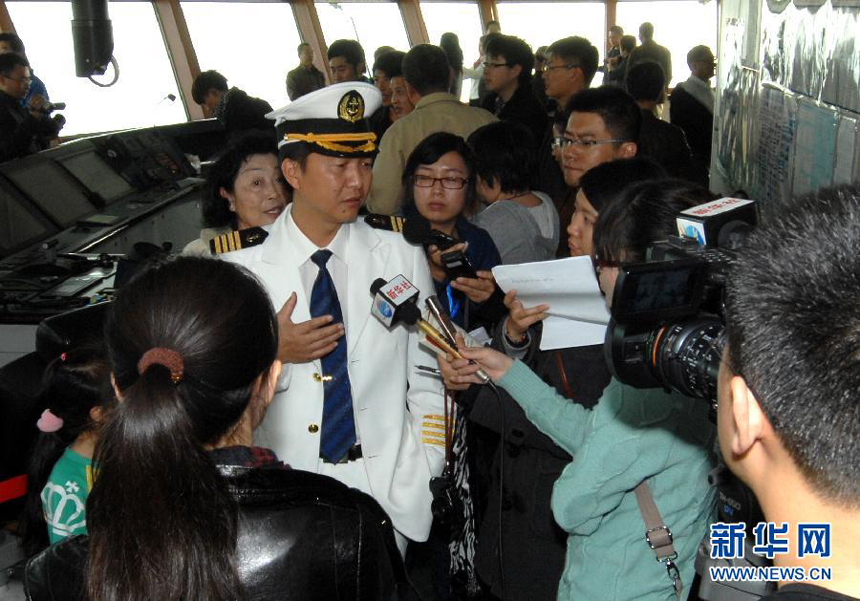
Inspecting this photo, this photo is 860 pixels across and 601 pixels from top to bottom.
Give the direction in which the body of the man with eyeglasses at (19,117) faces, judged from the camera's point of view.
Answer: to the viewer's right

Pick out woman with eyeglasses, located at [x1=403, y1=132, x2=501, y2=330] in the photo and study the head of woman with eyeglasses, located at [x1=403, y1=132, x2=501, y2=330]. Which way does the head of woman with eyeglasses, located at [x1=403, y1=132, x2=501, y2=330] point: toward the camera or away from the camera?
toward the camera

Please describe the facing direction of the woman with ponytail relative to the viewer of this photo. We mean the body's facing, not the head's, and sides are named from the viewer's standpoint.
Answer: facing away from the viewer and to the right of the viewer

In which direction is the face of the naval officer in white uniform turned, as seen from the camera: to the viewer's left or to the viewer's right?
to the viewer's right

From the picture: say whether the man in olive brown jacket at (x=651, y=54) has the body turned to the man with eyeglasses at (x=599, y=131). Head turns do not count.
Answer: no

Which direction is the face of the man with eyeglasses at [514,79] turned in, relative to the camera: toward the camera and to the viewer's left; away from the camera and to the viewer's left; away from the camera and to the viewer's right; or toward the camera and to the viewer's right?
toward the camera and to the viewer's left

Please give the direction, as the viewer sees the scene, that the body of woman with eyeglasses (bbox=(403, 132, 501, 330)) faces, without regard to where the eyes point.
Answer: toward the camera

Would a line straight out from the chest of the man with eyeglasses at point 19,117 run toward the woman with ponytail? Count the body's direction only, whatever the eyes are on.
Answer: no

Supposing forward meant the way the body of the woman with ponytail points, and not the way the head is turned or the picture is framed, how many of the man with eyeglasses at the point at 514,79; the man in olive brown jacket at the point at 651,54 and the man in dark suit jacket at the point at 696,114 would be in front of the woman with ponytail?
3
